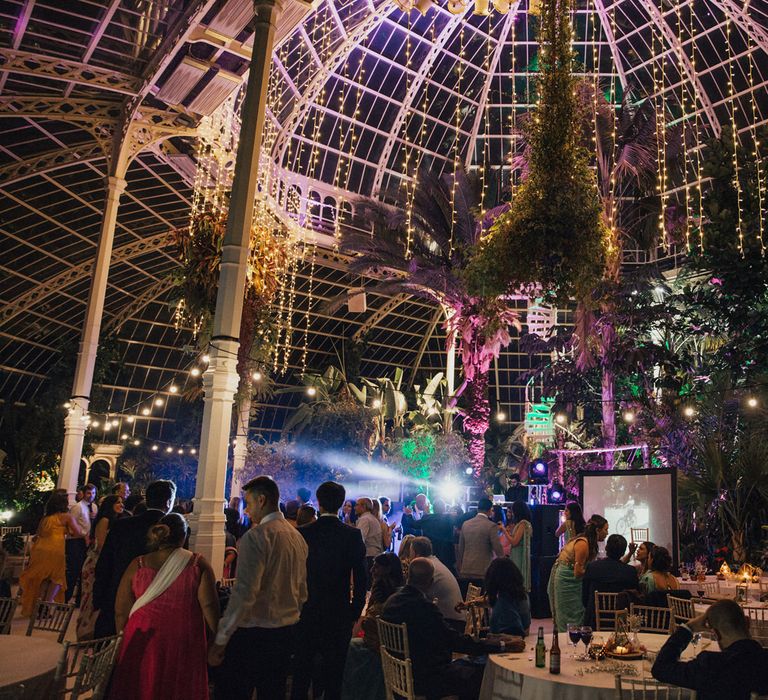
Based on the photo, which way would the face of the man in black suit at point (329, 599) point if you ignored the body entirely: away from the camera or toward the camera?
away from the camera

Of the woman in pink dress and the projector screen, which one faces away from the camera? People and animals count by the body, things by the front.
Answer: the woman in pink dress

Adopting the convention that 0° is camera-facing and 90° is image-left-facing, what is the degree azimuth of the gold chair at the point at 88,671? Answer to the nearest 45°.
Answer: approximately 135°

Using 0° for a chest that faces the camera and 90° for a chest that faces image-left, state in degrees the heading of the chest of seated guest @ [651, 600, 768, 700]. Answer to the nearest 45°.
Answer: approximately 135°

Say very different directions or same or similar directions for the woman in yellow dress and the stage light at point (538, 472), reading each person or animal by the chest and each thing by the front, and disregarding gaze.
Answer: very different directions

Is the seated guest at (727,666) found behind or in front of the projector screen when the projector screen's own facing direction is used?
in front

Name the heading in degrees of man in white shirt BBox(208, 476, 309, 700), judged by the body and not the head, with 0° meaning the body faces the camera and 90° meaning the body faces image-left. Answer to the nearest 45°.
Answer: approximately 135°

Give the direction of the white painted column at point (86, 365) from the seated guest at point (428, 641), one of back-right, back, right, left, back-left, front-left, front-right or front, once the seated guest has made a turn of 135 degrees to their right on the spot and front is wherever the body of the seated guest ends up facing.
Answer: back-right

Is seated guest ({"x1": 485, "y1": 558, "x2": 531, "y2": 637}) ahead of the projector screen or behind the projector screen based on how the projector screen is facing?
ahead

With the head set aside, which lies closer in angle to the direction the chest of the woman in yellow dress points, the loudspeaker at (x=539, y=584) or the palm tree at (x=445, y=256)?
the palm tree

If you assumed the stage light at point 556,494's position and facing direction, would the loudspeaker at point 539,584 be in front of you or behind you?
in front

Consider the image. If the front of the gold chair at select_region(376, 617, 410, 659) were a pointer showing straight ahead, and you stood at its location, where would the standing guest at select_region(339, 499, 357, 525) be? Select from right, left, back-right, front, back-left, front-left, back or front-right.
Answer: front-left
